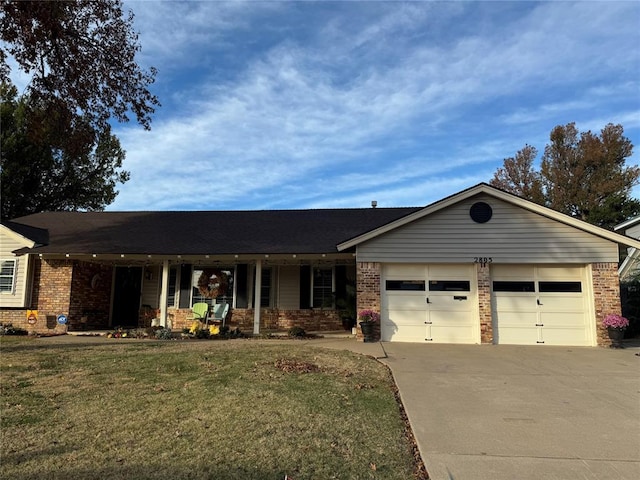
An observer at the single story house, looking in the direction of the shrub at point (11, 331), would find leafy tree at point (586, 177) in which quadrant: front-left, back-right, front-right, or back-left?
back-right

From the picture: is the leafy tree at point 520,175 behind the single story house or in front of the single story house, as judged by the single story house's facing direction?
behind

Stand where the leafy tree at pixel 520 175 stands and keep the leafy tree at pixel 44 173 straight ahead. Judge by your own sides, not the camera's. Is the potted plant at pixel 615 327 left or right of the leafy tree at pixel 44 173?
left

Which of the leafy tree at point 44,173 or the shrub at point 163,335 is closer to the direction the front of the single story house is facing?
the shrub

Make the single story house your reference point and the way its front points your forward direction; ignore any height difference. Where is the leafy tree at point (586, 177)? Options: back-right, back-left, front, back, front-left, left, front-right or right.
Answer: back-left

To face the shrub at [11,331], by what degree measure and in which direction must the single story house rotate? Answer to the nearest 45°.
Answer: approximately 90° to its right

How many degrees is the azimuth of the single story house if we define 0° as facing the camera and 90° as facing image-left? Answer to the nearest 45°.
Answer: approximately 0°

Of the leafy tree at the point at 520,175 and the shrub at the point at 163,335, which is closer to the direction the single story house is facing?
the shrub

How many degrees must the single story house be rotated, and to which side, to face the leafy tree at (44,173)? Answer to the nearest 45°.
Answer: approximately 135° to its right

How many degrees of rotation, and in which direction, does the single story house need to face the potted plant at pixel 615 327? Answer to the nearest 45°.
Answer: approximately 90° to its left

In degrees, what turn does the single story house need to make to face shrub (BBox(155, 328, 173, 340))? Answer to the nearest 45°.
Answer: approximately 90° to its right
